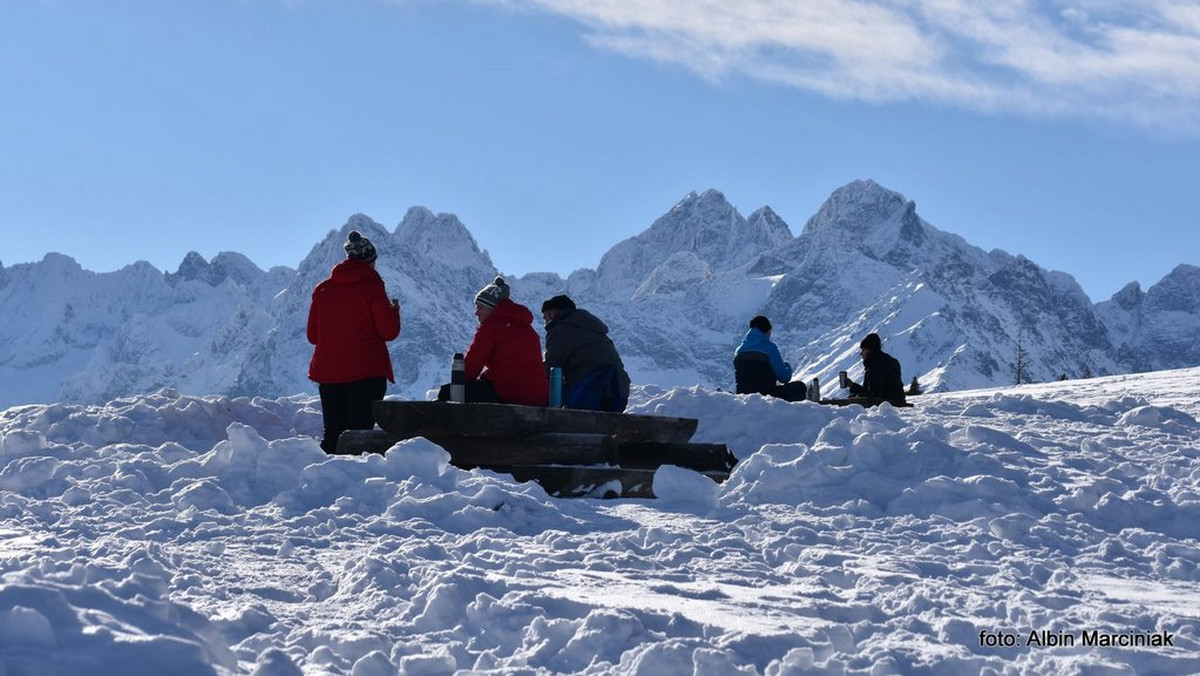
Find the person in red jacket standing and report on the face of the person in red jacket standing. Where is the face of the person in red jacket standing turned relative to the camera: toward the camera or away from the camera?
away from the camera

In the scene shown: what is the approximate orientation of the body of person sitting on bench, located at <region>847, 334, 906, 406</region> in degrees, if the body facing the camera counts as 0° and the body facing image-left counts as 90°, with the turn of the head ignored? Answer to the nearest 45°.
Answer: approximately 90°

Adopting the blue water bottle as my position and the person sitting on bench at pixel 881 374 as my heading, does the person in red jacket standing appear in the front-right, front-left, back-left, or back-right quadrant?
back-left

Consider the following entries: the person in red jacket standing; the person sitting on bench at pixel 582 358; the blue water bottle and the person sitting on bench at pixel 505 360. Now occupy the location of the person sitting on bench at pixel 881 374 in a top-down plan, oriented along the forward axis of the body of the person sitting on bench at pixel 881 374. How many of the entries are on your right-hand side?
0

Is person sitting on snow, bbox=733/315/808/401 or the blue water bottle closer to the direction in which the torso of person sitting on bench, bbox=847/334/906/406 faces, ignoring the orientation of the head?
the person sitting on snow

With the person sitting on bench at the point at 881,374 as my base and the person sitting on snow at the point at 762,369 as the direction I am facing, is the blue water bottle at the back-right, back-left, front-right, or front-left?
front-left

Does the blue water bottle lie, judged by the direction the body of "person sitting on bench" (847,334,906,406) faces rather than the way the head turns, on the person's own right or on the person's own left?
on the person's own left

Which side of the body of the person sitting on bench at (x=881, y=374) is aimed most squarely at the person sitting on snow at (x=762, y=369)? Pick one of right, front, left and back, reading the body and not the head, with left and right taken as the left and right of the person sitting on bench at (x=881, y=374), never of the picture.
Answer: front

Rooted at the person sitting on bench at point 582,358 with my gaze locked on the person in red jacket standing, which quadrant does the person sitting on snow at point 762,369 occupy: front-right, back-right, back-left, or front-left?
back-right

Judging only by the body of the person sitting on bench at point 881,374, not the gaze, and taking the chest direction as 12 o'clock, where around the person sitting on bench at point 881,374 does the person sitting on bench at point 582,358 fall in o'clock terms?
the person sitting on bench at point 582,358 is roughly at 10 o'clock from the person sitting on bench at point 881,374.

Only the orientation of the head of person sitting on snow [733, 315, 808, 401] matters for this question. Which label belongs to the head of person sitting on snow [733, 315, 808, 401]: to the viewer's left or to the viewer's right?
to the viewer's right

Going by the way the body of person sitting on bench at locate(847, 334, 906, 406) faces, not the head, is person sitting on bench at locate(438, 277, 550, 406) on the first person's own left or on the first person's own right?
on the first person's own left
